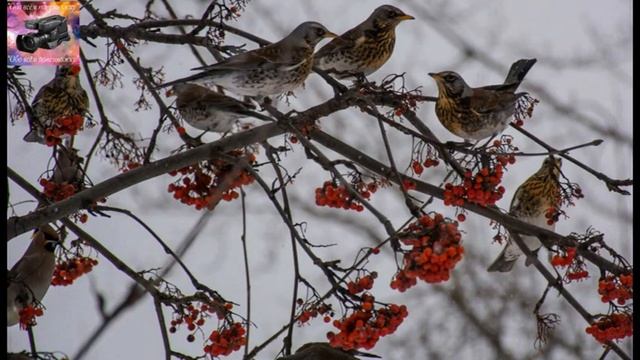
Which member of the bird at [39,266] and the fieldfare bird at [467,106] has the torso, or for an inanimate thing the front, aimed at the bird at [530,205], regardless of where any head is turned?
the bird at [39,266]

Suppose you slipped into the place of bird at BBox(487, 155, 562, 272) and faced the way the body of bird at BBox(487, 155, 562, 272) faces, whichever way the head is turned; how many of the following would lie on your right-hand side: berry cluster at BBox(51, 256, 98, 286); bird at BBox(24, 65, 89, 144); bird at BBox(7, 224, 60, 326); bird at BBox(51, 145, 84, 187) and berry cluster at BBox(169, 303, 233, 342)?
5

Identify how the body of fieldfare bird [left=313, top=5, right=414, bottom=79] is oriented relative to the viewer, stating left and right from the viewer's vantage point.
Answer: facing to the right of the viewer

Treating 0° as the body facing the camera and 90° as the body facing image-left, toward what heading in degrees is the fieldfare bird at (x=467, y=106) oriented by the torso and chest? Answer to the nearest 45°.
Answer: approximately 90°

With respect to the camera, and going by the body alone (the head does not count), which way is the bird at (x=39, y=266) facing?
to the viewer's right

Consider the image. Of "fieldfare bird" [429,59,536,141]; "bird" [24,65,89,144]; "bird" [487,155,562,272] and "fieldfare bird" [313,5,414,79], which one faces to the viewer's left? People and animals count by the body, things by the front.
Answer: "fieldfare bird" [429,59,536,141]

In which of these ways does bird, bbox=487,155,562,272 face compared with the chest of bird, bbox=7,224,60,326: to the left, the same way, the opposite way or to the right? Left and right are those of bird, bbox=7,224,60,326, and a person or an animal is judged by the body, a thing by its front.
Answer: to the right
